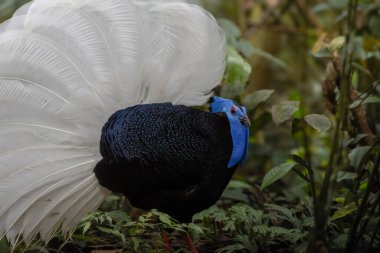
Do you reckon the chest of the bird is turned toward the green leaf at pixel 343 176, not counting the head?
yes

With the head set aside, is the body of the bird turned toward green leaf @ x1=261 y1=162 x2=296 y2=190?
yes

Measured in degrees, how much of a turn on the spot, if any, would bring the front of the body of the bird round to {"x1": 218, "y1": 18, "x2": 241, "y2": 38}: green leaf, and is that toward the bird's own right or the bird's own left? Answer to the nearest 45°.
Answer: approximately 45° to the bird's own left

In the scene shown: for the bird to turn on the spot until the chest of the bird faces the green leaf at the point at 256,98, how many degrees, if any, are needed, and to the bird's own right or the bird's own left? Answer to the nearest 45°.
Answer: approximately 45° to the bird's own left

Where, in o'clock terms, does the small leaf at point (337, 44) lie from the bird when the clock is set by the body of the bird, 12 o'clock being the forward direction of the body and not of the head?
The small leaf is roughly at 11 o'clock from the bird.

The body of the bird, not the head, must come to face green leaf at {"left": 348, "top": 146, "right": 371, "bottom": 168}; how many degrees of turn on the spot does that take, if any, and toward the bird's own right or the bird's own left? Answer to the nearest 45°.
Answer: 0° — it already faces it

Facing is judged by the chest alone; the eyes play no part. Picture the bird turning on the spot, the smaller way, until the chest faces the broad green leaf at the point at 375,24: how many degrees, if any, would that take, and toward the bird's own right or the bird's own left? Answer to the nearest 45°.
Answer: approximately 45° to the bird's own left

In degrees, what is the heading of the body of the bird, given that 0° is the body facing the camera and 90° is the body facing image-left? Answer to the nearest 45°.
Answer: approximately 270°
